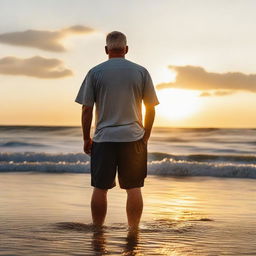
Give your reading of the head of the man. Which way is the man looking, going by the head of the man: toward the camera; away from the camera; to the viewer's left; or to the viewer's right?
away from the camera

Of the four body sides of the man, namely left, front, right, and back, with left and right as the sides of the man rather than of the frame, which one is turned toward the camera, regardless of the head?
back
